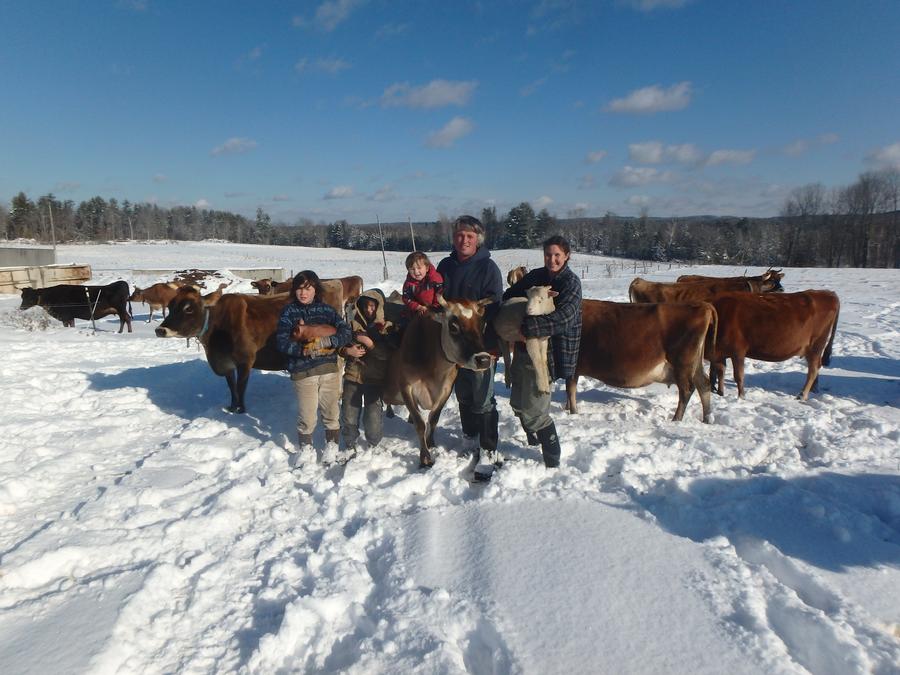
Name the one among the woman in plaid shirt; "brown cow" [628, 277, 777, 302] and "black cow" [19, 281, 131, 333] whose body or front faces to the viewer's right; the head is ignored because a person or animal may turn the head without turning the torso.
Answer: the brown cow

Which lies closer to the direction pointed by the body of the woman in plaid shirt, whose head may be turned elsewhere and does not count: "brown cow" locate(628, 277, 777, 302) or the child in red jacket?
the child in red jacket

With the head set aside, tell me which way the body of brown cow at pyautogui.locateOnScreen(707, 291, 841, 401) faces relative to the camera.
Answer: to the viewer's left

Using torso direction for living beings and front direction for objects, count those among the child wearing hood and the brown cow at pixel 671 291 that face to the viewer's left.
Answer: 0

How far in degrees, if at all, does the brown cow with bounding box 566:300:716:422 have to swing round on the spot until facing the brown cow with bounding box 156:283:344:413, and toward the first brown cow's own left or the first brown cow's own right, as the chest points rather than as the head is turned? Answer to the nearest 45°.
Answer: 0° — it already faces it

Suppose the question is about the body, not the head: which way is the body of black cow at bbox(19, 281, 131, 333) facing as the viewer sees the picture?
to the viewer's left

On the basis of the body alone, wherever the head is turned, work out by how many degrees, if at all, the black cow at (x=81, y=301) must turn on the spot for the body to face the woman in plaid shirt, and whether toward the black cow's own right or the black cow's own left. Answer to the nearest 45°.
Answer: approximately 90° to the black cow's own left

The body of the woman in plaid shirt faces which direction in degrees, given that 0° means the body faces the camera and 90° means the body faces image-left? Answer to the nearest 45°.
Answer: approximately 45°

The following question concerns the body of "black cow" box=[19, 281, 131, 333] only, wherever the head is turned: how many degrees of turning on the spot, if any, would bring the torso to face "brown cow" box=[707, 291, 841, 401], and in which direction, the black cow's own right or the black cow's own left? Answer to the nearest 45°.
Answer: approximately 135° to the black cow's own left

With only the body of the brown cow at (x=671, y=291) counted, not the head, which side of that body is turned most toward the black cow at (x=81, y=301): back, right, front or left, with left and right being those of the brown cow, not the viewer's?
back

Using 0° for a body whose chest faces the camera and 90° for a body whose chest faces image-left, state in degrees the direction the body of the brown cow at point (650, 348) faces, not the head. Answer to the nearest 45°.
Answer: approximately 90°

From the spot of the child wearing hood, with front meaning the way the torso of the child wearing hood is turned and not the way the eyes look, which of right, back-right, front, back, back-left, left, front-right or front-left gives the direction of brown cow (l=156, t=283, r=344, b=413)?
back-right

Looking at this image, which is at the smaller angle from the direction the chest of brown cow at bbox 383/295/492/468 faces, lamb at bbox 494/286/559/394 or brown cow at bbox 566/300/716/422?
the lamb
